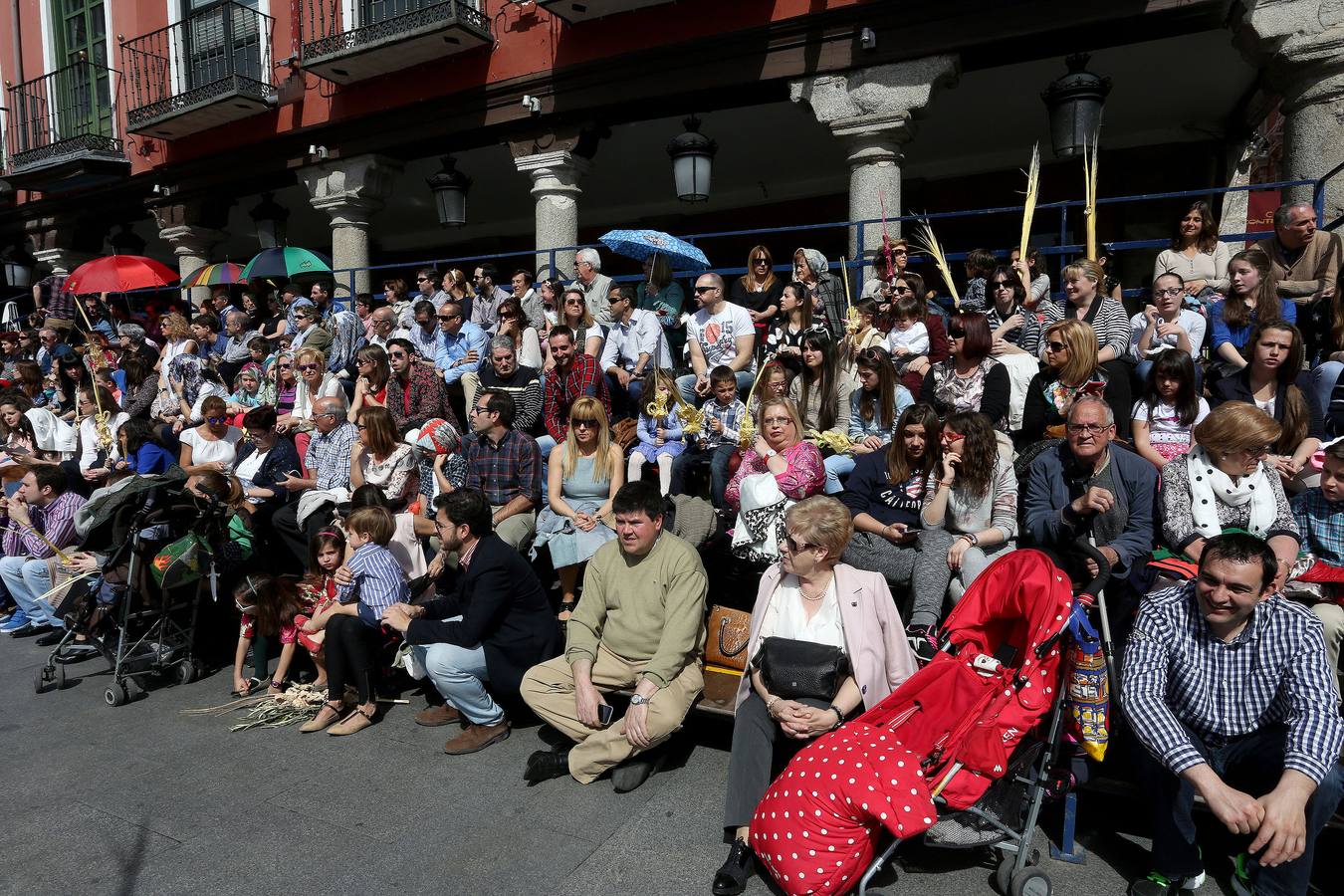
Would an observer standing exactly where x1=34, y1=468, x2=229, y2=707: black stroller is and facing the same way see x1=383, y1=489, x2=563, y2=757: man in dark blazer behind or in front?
behind

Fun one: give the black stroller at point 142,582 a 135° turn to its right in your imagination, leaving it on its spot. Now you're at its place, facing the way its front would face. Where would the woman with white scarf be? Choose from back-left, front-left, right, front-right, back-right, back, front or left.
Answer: front-right

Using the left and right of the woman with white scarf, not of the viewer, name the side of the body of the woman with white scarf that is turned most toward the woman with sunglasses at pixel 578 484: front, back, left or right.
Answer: right

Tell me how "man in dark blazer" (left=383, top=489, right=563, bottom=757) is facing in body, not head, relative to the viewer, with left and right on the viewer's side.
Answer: facing to the left of the viewer

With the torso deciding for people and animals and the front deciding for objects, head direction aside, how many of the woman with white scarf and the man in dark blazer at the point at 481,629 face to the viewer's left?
1

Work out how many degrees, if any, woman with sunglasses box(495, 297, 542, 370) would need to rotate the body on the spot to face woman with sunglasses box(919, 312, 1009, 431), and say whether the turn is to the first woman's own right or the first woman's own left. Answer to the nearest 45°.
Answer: approximately 90° to the first woman's own left

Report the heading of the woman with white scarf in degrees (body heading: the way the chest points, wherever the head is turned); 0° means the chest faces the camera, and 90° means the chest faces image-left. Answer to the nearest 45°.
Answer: approximately 0°

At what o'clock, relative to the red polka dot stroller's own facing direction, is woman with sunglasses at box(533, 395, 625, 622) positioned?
The woman with sunglasses is roughly at 3 o'clock from the red polka dot stroller.

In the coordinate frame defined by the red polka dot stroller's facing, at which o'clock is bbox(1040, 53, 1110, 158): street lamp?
The street lamp is roughly at 5 o'clock from the red polka dot stroller.
